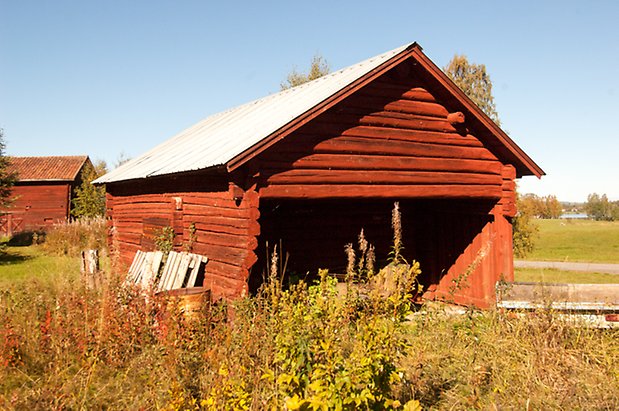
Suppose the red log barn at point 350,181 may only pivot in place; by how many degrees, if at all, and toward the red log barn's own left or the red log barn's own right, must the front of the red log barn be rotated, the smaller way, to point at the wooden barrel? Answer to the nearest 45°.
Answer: approximately 90° to the red log barn's own right

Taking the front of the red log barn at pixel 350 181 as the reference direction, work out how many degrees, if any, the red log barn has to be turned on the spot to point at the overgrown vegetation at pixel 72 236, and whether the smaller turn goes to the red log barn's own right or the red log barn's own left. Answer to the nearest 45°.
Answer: approximately 180°

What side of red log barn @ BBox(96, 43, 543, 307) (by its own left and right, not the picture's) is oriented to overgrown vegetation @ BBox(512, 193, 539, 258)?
left

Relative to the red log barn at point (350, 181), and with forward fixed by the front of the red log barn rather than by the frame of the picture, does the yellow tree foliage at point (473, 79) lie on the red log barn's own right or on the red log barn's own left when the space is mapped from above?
on the red log barn's own left

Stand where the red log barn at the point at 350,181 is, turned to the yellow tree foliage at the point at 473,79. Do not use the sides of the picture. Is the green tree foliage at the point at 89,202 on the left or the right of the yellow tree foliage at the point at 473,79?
left

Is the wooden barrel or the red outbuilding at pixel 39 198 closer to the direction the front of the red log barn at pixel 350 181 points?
the wooden barrel

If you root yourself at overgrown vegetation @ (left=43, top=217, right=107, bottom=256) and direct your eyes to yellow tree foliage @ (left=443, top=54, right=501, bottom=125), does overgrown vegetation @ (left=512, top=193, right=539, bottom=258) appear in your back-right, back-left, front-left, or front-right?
front-right

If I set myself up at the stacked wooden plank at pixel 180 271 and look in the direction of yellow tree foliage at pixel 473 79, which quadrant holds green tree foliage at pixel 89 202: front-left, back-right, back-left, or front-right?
front-left

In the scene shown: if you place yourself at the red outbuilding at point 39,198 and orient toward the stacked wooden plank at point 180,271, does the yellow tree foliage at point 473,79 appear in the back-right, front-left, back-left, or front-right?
front-left

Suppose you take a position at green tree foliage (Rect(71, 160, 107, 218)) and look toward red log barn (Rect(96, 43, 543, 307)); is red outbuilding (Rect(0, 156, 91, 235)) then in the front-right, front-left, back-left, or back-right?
back-right
